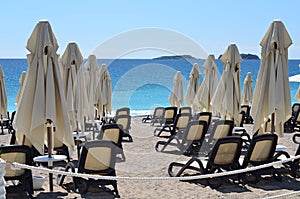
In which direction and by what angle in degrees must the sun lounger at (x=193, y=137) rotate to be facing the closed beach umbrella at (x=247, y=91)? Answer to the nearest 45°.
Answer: approximately 45° to its right

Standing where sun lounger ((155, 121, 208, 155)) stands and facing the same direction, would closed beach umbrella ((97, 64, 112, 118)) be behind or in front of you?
in front

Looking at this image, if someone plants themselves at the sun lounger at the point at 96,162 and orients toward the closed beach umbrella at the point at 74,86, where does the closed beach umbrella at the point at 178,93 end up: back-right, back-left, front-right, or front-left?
front-right

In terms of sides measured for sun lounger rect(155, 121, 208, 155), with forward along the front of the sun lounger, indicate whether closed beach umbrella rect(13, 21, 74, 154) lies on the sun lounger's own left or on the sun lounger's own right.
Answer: on the sun lounger's own left

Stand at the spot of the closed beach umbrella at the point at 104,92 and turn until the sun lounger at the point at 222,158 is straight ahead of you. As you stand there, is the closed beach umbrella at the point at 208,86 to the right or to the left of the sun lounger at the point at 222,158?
left

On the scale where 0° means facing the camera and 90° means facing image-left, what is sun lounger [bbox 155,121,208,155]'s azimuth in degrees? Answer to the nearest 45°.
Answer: approximately 135°

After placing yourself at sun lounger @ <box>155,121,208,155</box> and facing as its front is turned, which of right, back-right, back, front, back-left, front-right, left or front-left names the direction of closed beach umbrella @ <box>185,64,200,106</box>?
front-right

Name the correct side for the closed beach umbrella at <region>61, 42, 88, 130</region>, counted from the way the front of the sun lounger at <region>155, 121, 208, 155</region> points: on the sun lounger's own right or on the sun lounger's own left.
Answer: on the sun lounger's own left

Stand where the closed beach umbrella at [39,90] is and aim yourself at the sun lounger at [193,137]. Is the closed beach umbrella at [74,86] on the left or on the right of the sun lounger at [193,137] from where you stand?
left

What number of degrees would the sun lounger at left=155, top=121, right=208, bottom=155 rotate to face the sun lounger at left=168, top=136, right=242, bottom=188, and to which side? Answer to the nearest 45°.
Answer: approximately 135° to its left

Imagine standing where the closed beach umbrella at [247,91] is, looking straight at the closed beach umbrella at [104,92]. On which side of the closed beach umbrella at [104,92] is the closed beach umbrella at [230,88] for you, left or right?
left

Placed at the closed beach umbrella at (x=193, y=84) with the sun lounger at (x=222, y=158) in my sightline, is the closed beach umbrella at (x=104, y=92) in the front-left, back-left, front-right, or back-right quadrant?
front-right

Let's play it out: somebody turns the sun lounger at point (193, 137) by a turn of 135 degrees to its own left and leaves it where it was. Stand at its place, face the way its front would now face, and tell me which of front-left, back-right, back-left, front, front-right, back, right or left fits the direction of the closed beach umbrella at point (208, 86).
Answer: back

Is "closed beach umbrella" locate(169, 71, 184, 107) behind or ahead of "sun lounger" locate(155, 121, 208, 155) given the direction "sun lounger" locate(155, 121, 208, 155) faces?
ahead

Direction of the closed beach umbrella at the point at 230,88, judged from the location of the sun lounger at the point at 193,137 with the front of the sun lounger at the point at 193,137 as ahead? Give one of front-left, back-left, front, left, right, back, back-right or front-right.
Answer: right

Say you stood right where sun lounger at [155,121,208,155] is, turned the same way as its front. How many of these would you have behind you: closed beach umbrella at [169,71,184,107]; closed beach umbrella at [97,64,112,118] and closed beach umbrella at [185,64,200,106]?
0
